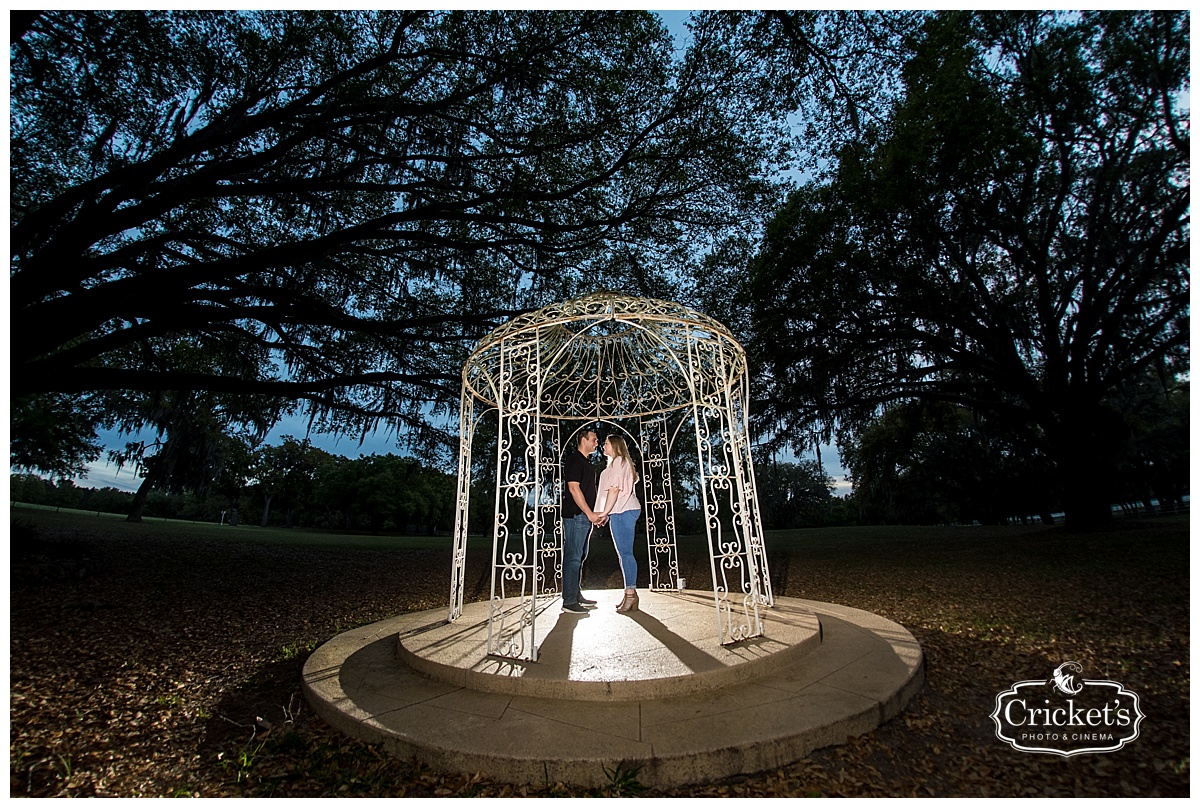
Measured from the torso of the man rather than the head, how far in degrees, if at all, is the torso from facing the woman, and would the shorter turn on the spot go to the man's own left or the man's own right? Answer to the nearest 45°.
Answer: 0° — they already face them

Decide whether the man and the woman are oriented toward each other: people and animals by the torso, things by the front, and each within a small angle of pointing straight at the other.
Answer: yes

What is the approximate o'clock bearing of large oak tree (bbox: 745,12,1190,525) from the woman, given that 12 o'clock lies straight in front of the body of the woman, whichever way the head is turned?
The large oak tree is roughly at 5 o'clock from the woman.

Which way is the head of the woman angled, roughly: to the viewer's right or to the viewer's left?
to the viewer's left

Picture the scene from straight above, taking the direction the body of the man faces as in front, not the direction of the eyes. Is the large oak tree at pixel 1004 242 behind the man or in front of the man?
in front

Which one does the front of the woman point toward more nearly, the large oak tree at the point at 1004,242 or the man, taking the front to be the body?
the man

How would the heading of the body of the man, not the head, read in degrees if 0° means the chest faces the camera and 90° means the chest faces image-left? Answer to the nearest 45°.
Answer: approximately 270°

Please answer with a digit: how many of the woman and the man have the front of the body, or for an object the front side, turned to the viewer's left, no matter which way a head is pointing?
1

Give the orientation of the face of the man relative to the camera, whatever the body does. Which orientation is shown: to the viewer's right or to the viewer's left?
to the viewer's right

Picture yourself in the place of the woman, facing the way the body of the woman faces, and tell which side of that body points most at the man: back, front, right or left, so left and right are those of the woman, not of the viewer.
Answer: front

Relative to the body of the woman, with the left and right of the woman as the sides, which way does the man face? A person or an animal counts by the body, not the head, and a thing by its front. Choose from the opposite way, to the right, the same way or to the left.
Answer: the opposite way

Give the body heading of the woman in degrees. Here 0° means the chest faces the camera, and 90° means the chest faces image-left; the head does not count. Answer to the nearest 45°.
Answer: approximately 90°
